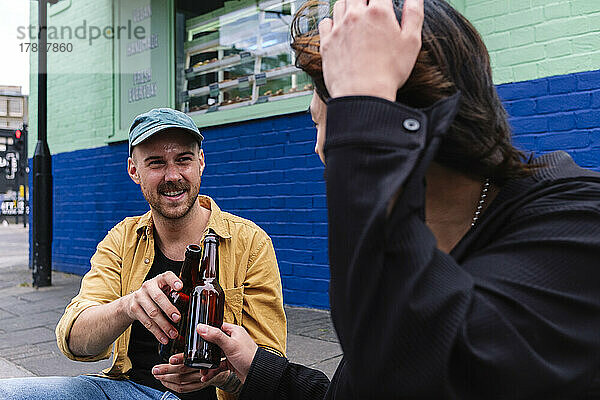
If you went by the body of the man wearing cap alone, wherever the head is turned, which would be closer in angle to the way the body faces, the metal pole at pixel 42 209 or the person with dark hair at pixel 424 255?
the person with dark hair

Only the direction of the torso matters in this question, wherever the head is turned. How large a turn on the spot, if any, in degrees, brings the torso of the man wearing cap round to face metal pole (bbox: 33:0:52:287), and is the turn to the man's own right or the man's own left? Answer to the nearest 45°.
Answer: approximately 180°

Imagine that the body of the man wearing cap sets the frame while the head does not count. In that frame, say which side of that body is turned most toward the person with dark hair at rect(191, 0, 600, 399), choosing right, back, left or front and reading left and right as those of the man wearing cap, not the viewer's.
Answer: front

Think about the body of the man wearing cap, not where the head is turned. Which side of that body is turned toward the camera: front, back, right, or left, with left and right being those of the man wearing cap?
front
